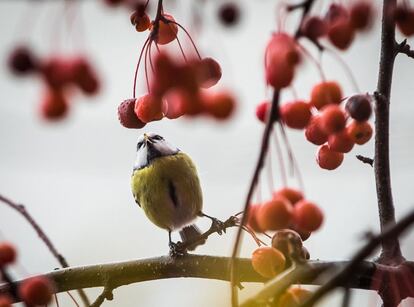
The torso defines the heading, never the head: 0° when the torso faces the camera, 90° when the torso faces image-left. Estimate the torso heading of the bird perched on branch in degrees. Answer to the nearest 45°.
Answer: approximately 0°
